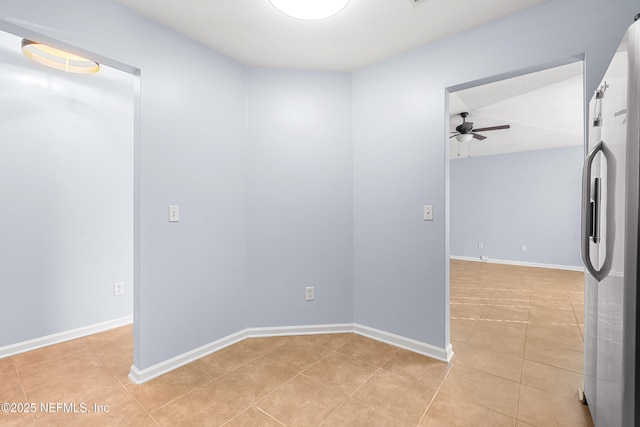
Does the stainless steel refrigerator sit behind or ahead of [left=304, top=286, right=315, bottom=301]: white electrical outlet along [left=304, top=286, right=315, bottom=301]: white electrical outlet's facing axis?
ahead

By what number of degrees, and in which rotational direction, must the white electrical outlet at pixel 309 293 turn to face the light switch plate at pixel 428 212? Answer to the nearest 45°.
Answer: approximately 45° to its left

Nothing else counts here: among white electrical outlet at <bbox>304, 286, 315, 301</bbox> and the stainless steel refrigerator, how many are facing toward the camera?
1

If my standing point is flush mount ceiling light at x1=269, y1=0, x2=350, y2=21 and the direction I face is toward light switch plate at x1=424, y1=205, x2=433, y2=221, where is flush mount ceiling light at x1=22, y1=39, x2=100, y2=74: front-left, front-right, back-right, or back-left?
back-left

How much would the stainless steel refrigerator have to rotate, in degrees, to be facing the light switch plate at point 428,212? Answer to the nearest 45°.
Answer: approximately 45° to its right

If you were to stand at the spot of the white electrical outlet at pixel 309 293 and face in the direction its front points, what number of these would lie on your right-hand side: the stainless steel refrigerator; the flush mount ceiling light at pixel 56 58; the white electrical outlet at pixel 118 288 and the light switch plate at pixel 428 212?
2

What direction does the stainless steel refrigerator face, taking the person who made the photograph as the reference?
facing to the left of the viewer

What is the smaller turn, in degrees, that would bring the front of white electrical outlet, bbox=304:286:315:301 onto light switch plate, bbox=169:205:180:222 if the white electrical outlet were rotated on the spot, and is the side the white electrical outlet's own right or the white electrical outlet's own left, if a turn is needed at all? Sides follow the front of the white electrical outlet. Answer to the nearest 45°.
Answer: approximately 45° to the white electrical outlet's own right

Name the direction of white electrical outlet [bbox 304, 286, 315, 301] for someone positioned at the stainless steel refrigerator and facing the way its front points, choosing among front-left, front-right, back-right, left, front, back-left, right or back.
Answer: front

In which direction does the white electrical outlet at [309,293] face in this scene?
toward the camera

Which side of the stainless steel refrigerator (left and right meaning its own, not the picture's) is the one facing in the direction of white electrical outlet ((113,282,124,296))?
front

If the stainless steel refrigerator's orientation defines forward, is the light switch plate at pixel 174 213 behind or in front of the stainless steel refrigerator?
in front

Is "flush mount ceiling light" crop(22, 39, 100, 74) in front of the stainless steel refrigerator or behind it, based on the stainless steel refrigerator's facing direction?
in front

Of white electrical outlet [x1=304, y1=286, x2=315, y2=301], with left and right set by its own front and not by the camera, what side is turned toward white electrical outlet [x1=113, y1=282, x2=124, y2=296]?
right
